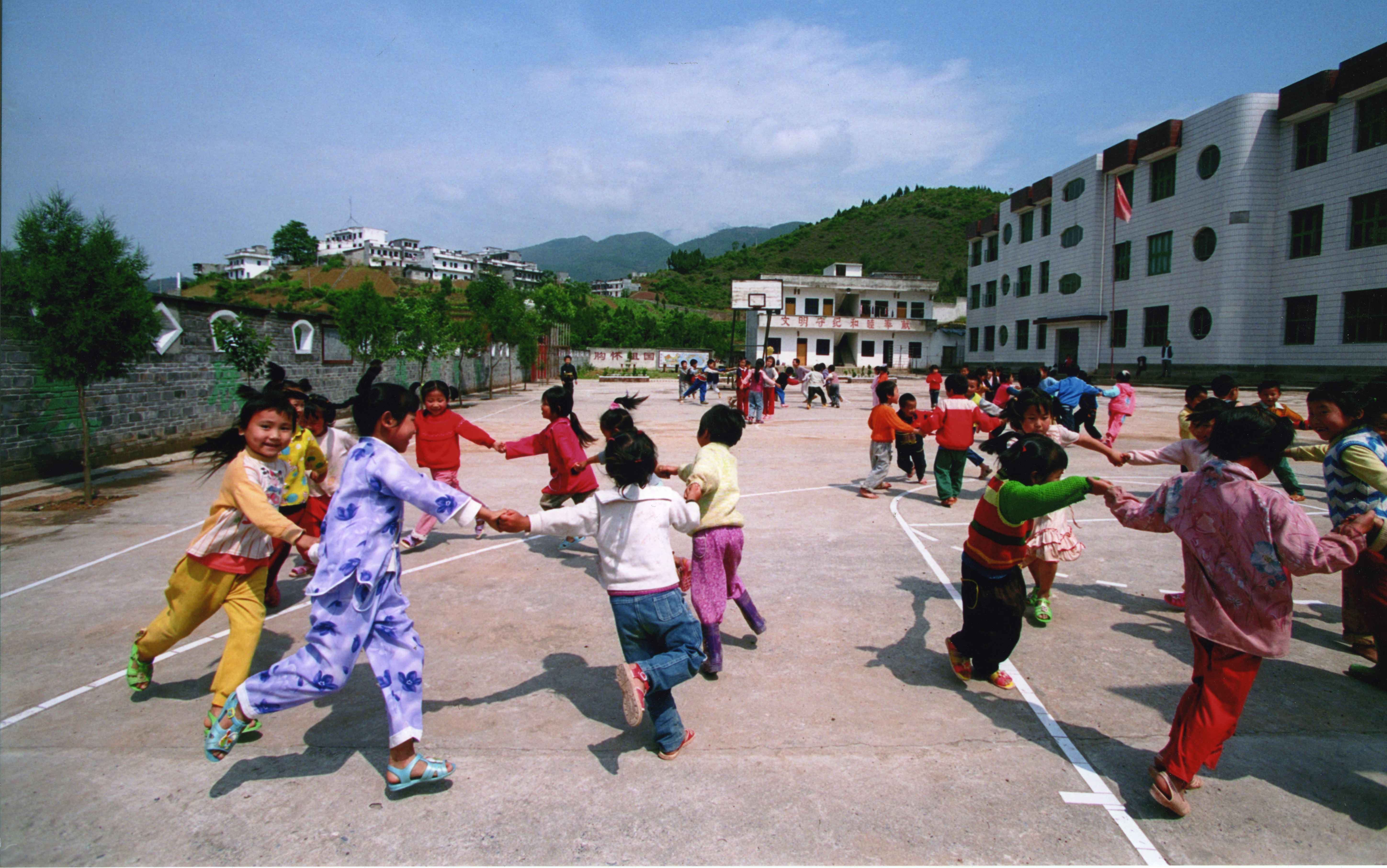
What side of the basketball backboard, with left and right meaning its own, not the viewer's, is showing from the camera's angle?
front

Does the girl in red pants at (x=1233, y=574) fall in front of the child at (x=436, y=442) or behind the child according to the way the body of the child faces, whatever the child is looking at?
in front

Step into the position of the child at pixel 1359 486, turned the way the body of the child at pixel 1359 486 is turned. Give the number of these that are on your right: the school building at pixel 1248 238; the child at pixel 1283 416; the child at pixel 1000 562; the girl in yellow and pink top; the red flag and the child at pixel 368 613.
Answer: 3

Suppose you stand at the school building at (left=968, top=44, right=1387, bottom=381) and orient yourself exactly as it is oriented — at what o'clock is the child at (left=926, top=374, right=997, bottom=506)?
The child is roughly at 11 o'clock from the school building.

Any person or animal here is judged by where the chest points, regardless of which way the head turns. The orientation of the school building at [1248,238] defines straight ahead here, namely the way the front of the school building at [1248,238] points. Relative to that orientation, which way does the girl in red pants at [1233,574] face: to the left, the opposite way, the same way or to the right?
the opposite way

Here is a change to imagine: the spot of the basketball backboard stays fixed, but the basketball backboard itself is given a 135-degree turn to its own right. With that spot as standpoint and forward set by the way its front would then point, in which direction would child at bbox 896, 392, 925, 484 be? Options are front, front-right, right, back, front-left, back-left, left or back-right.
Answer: back-left

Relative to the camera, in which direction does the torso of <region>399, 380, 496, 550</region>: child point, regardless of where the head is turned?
toward the camera

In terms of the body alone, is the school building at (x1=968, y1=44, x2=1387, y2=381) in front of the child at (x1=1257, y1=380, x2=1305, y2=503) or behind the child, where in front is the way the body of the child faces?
behind

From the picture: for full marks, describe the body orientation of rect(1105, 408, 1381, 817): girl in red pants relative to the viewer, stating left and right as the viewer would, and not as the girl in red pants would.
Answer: facing away from the viewer and to the right of the viewer

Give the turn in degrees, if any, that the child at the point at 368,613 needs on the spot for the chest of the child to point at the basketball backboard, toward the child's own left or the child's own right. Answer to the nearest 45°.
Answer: approximately 45° to the child's own left

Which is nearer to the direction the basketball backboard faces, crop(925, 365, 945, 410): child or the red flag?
the child

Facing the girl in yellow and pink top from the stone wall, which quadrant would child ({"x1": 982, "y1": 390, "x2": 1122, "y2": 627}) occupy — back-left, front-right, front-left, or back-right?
front-left

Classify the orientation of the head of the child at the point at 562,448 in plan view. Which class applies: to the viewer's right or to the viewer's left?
to the viewer's left

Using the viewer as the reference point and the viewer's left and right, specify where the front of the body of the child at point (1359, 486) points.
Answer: facing to the left of the viewer

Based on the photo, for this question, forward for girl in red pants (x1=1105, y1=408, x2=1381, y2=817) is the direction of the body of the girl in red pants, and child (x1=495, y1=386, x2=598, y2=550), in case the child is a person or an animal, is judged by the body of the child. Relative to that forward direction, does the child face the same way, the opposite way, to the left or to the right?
to the left

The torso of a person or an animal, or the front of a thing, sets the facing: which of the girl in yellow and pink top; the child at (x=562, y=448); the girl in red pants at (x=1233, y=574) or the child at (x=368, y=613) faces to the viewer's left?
the child at (x=562, y=448)
